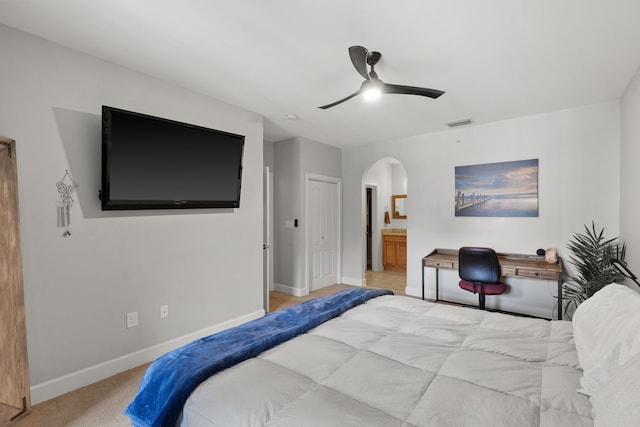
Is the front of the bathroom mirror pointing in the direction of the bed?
yes

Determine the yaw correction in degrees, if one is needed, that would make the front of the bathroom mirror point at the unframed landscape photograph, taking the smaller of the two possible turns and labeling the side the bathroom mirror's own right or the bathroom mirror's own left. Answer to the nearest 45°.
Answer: approximately 45° to the bathroom mirror's own left

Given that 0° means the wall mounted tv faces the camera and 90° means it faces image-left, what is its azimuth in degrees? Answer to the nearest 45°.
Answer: approximately 315°

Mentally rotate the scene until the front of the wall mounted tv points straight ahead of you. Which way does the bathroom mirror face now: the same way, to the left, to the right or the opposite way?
to the right

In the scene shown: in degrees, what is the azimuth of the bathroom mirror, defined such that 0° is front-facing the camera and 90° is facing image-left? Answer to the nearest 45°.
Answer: approximately 0°

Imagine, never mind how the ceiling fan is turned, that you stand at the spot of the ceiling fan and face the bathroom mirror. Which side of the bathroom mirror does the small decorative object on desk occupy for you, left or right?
right

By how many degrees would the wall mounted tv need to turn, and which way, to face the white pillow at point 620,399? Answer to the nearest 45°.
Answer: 0° — it already faces it
